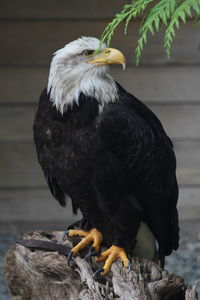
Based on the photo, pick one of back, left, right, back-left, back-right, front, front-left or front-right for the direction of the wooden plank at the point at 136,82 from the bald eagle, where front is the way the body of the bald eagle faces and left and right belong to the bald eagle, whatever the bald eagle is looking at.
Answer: back-right

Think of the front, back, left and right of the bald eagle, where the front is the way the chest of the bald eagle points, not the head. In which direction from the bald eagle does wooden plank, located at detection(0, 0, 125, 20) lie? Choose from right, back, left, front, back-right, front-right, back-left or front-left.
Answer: back-right

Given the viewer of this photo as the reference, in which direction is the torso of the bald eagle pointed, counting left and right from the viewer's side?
facing the viewer and to the left of the viewer

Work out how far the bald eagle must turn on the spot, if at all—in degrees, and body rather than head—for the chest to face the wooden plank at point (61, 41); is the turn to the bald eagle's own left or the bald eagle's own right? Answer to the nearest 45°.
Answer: approximately 135° to the bald eagle's own right

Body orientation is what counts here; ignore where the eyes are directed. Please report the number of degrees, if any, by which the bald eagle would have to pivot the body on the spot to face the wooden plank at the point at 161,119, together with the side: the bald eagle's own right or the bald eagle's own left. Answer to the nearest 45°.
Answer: approximately 135° to the bald eagle's own right

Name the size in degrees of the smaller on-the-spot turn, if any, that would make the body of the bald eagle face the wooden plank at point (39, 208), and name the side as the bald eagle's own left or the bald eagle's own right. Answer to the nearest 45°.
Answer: approximately 135° to the bald eagle's own right
